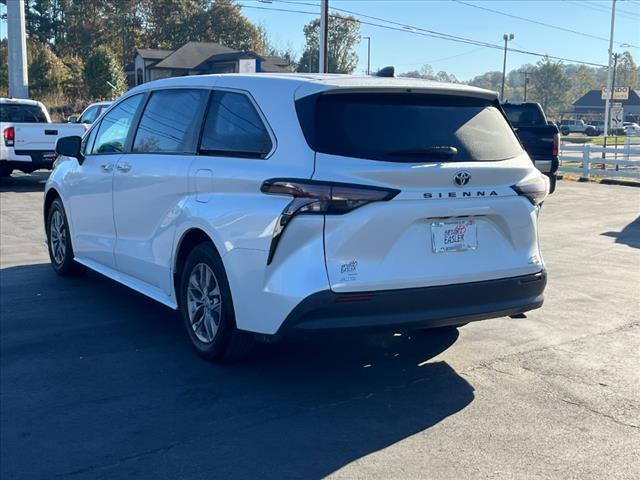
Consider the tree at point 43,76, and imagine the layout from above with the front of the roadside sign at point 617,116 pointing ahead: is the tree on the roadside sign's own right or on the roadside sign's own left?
on the roadside sign's own right

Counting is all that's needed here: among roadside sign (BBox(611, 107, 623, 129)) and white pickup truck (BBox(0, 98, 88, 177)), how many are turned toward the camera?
1

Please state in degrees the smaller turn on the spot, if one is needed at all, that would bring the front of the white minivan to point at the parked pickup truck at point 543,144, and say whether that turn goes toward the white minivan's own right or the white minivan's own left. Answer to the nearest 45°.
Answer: approximately 90° to the white minivan's own right

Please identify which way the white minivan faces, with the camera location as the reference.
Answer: facing away from the viewer and to the left of the viewer

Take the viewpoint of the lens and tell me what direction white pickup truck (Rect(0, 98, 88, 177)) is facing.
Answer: facing away from the viewer and to the left of the viewer

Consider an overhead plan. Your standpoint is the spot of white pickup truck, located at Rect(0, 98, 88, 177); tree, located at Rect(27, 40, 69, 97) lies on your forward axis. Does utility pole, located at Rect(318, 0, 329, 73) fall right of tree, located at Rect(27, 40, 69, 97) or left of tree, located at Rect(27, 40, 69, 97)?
right

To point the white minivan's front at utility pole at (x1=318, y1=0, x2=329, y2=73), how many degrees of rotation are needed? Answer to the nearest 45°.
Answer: approximately 45° to its right

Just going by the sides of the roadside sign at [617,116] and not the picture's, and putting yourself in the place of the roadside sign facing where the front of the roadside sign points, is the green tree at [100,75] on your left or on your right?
on your right
